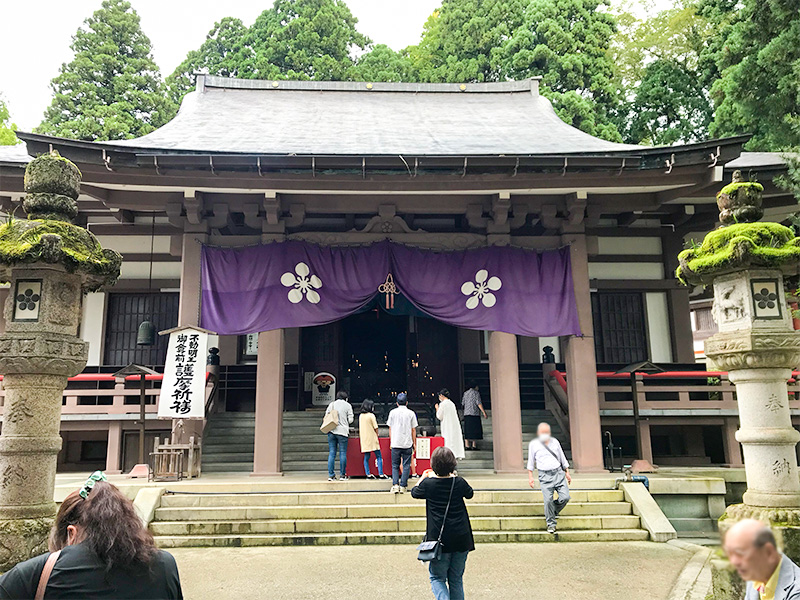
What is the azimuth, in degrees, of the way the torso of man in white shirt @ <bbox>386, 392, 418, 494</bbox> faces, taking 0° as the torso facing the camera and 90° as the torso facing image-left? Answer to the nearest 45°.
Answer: approximately 180°

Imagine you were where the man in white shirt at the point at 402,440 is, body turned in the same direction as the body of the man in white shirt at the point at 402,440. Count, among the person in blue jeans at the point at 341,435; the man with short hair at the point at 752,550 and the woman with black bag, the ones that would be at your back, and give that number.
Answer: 2

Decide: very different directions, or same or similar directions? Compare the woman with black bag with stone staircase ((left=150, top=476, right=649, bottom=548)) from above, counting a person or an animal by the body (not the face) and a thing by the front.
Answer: very different directions

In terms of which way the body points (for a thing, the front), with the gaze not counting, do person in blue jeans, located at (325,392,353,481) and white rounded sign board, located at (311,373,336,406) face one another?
yes

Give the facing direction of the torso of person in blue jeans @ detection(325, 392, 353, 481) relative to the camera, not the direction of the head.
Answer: away from the camera

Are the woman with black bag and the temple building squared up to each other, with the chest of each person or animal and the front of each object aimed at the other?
yes

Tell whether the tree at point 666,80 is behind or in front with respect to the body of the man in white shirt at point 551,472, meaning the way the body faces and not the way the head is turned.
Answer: behind

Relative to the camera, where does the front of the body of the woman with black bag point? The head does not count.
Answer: away from the camera

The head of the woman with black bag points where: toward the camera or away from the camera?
away from the camera

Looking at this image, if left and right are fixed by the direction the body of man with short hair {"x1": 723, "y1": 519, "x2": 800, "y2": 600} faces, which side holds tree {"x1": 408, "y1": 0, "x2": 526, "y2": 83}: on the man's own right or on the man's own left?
on the man's own right

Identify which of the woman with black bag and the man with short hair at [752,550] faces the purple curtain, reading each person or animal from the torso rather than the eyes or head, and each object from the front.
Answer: the woman with black bag
